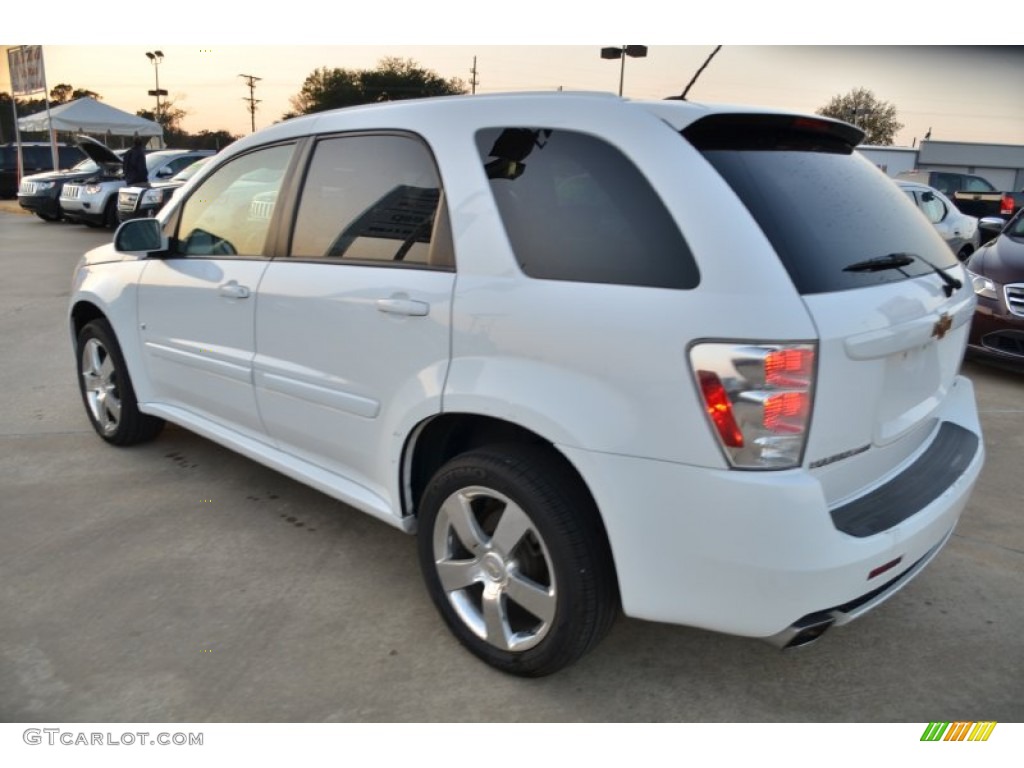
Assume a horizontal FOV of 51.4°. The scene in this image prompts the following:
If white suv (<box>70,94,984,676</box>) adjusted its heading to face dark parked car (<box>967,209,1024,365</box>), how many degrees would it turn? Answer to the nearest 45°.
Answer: approximately 90° to its right

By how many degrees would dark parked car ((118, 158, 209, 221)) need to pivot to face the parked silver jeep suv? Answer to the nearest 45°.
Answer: approximately 135° to its right

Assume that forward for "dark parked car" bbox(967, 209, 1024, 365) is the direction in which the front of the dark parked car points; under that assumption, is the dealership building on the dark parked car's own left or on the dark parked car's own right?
on the dark parked car's own right

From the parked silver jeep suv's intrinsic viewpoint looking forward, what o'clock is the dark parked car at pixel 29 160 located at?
The dark parked car is roughly at 4 o'clock from the parked silver jeep suv.

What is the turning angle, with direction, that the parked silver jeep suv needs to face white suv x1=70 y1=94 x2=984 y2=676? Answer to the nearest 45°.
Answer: approximately 45° to its left

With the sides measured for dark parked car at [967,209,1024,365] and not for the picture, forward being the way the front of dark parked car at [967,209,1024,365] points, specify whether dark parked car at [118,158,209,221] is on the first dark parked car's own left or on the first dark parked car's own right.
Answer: on the first dark parked car's own right

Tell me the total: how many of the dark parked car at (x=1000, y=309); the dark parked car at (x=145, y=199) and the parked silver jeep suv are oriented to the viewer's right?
0

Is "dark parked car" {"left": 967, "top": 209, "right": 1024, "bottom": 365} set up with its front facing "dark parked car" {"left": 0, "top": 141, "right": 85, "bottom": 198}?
no

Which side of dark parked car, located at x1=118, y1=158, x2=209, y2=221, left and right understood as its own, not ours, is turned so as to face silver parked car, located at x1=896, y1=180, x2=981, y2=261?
left

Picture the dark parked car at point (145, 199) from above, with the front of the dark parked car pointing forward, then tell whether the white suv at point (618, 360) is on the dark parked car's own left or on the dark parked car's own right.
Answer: on the dark parked car's own left

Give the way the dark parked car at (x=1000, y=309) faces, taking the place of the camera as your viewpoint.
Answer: facing the viewer and to the left of the viewer

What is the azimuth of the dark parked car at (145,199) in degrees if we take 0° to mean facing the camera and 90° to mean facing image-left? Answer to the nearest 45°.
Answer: approximately 45°

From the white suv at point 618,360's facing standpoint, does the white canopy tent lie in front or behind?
in front
